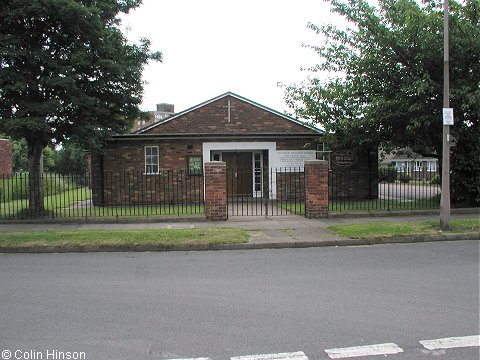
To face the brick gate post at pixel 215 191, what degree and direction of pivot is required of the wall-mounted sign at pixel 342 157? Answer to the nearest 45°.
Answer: approximately 45° to its right

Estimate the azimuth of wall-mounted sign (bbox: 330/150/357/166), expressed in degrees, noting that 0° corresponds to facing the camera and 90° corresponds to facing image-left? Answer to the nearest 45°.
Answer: approximately 0°

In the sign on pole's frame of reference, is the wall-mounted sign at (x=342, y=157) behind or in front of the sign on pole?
behind

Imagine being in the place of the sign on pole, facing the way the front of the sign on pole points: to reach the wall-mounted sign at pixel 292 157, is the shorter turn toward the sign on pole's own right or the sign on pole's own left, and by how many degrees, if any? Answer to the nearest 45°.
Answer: approximately 135° to the sign on pole's own right

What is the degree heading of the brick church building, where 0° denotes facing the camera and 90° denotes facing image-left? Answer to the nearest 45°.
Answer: approximately 0°
